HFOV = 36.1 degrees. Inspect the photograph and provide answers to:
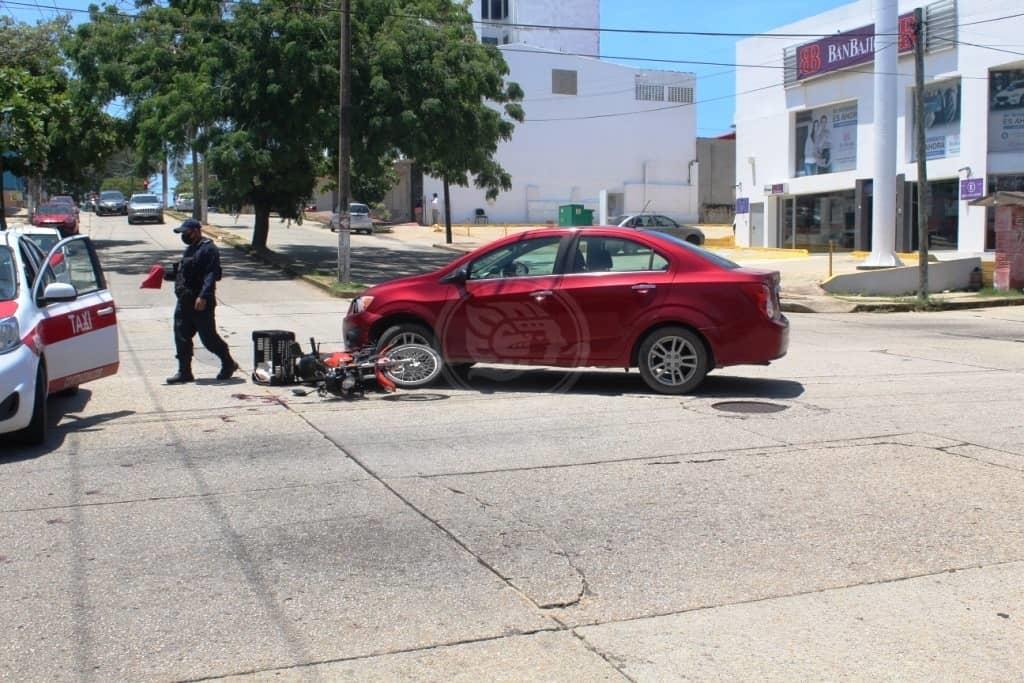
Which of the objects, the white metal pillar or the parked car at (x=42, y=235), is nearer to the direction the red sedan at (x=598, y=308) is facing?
the parked car

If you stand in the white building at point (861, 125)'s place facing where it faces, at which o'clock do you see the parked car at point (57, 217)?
The parked car is roughly at 1 o'clock from the white building.

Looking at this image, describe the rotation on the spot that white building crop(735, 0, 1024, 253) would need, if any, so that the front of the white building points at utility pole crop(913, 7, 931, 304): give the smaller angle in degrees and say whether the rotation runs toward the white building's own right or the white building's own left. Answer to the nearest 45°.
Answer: approximately 45° to the white building's own left

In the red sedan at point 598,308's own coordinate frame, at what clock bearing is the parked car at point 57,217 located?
The parked car is roughly at 2 o'clock from the red sedan.

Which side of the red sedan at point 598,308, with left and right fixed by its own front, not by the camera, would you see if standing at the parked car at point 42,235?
front

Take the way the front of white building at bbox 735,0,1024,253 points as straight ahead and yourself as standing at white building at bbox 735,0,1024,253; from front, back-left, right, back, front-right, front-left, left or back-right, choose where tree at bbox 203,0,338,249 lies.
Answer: front

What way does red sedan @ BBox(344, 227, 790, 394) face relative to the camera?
to the viewer's left
